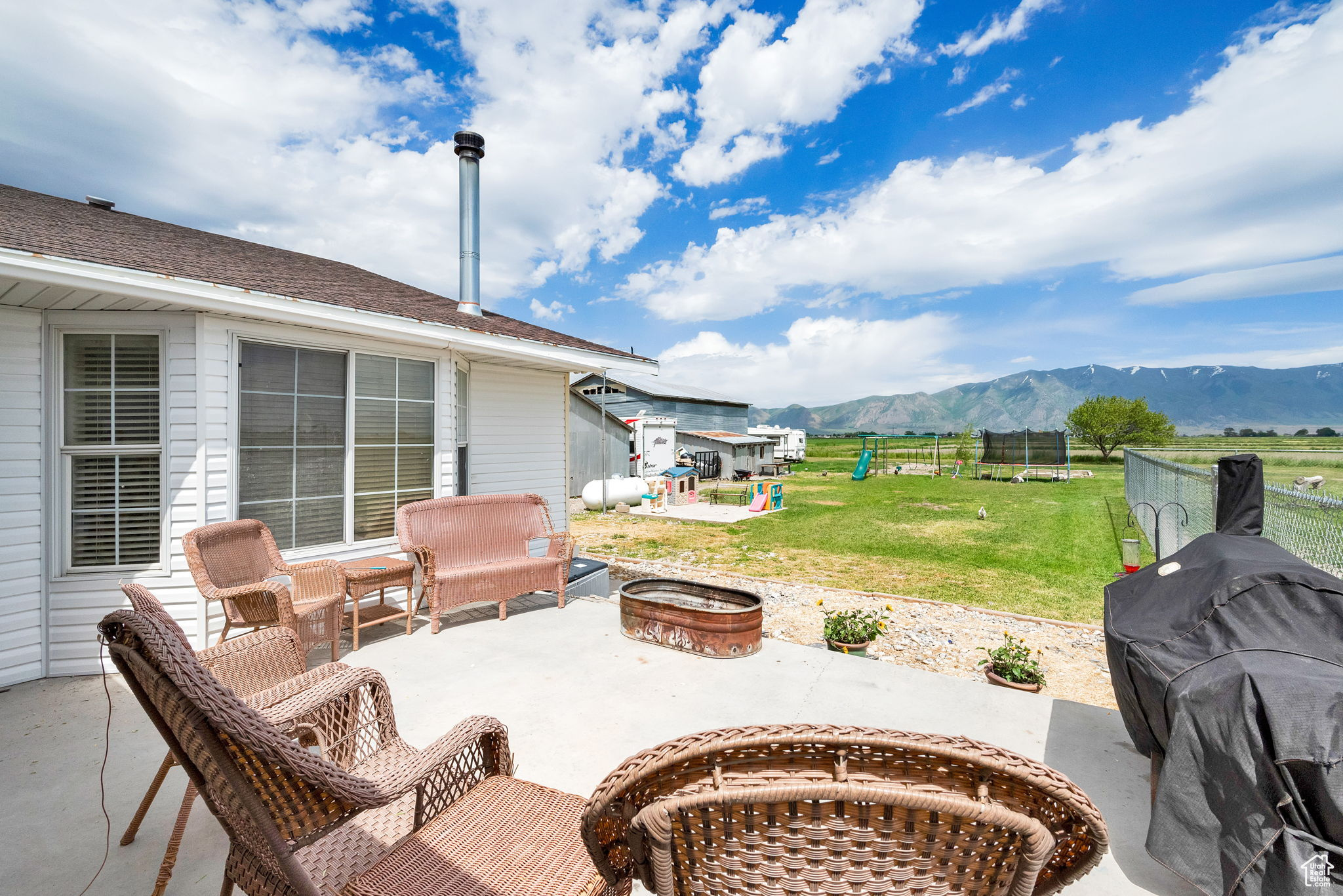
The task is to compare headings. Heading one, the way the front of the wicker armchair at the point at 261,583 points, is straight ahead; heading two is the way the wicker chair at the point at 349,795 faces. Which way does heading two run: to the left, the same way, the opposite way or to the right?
to the left

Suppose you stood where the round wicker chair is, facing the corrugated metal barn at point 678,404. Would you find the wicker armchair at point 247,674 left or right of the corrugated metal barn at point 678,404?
left

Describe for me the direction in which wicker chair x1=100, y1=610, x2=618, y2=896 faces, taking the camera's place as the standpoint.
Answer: facing away from the viewer and to the right of the viewer

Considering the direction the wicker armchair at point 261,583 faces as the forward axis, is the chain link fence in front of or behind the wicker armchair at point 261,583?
in front

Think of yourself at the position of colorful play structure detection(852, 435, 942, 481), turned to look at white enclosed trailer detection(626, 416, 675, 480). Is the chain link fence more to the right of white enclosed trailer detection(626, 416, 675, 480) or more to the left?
left

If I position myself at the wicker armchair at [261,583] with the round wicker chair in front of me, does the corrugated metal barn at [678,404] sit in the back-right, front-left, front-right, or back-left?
back-left

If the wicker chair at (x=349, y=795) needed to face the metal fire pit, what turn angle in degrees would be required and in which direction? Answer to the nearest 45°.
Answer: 0° — it already faces it

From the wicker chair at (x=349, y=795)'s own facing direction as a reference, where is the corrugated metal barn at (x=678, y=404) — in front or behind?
in front

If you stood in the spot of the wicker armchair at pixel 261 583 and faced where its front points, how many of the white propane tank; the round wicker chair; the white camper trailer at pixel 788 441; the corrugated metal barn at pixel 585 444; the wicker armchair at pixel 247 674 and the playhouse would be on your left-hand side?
4

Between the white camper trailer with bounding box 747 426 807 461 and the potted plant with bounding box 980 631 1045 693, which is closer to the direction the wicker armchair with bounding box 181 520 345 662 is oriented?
the potted plant

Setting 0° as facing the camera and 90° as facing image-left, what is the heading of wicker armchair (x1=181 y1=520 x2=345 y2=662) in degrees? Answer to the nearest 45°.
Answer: approximately 315°

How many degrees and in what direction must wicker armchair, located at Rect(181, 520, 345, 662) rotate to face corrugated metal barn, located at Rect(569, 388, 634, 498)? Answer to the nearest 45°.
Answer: approximately 90° to its left
